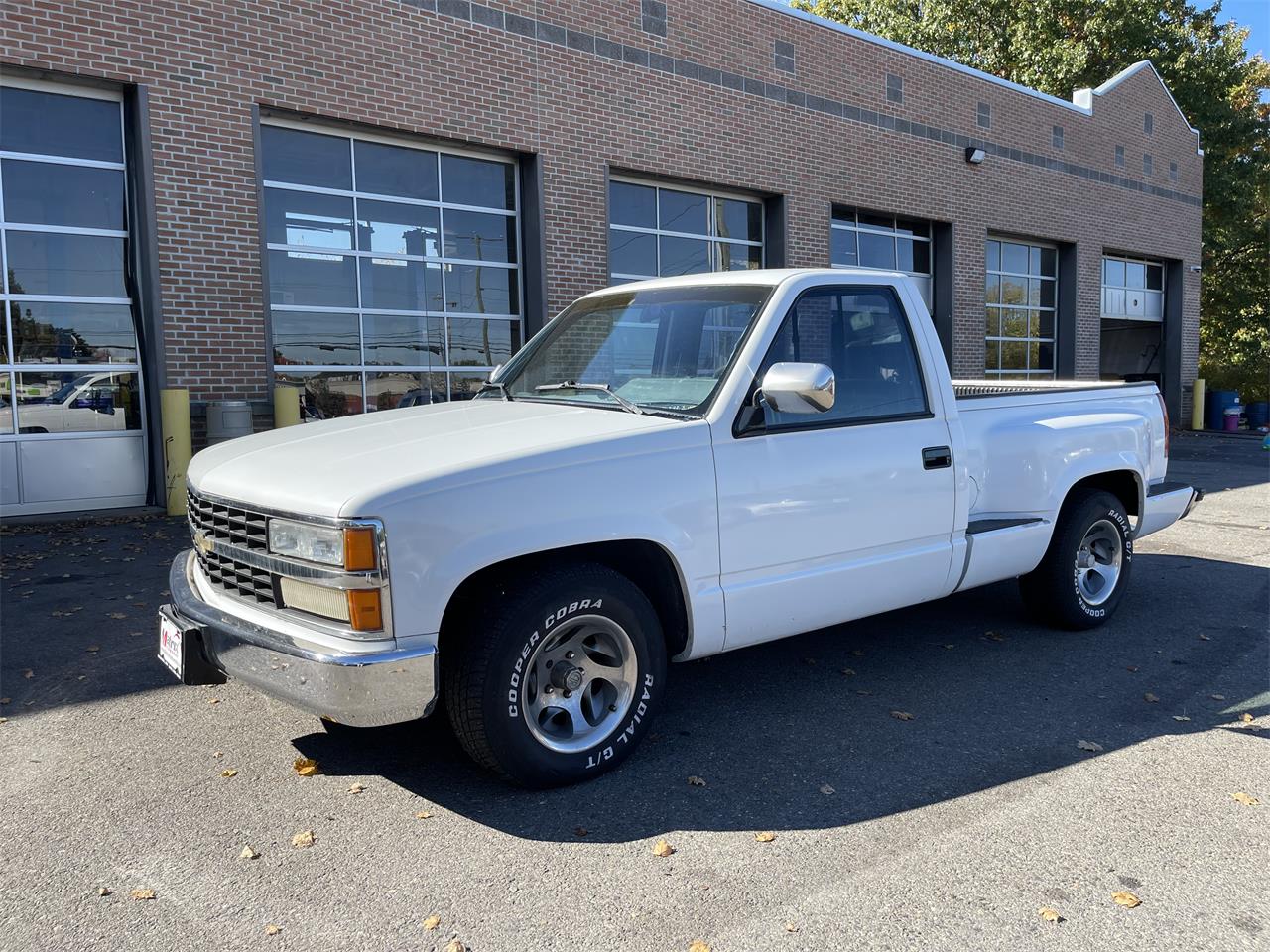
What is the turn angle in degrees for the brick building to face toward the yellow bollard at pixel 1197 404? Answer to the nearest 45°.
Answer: approximately 90° to its left

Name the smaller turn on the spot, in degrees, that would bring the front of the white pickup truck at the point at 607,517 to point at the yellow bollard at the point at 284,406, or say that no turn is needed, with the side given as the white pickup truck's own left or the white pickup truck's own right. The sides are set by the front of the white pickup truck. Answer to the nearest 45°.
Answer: approximately 90° to the white pickup truck's own right

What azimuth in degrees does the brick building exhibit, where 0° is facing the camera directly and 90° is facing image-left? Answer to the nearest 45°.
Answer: approximately 315°

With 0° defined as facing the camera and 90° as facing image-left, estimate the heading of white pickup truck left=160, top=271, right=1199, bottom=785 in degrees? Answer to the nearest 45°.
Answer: approximately 45°

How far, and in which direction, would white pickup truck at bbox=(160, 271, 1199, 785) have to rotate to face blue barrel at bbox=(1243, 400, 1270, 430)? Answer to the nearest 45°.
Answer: approximately 180°

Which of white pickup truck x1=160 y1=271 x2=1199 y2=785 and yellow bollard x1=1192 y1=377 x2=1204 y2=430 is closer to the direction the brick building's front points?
the white pickup truck

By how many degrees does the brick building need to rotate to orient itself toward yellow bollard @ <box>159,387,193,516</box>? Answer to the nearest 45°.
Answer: approximately 90° to its right

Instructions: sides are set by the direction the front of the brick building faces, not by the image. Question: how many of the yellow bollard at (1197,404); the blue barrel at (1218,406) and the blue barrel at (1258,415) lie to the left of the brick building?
3

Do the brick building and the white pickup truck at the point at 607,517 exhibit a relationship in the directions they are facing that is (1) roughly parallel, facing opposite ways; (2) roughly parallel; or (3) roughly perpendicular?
roughly perpendicular

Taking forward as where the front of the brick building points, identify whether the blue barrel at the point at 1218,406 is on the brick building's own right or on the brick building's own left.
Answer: on the brick building's own left

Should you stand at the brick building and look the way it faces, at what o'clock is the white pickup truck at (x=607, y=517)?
The white pickup truck is roughly at 1 o'clock from the brick building.
